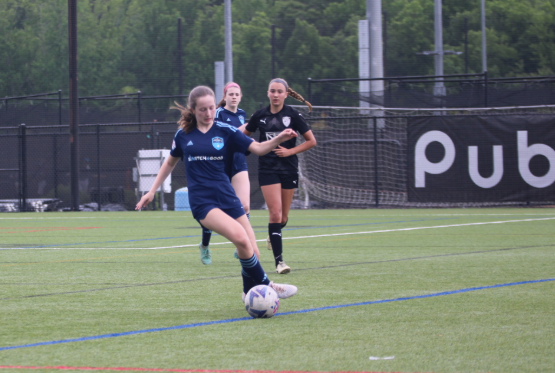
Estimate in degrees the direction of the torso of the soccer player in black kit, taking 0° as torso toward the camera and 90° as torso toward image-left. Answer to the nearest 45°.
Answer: approximately 0°

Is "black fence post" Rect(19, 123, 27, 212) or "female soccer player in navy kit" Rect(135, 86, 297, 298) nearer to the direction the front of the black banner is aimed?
the female soccer player in navy kit

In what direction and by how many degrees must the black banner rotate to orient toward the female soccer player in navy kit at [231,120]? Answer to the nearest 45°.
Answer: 0° — it already faces them

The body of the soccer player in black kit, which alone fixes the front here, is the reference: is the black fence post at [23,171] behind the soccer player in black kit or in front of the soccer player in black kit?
behind

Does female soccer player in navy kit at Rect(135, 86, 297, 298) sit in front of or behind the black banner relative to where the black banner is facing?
in front

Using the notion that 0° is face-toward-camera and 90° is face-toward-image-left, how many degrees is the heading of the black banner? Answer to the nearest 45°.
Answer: approximately 0°

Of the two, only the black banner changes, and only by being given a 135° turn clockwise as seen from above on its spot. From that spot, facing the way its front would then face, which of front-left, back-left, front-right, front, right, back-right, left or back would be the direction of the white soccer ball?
back-left
